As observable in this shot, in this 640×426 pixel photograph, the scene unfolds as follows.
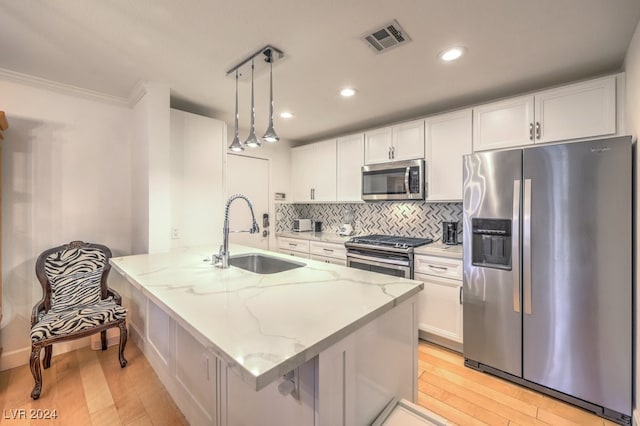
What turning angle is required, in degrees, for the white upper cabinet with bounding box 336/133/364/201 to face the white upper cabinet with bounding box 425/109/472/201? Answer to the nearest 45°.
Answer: approximately 90° to its left

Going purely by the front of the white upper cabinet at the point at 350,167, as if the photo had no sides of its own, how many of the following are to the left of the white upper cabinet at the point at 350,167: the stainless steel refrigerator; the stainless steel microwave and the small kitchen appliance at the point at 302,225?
2

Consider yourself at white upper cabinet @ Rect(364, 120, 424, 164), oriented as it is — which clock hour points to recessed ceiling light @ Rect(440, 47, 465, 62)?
The recessed ceiling light is roughly at 10 o'clock from the white upper cabinet.

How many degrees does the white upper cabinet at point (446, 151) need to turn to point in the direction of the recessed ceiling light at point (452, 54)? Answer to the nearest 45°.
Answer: approximately 45° to its left

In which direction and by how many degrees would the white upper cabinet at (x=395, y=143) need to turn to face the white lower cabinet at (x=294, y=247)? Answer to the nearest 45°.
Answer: approximately 45° to its right
